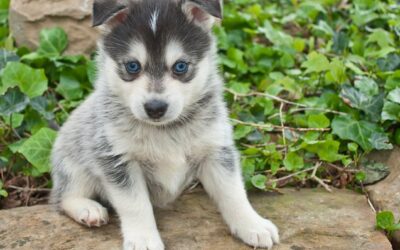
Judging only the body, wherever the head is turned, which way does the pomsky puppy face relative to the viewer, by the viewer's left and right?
facing the viewer and to the right of the viewer

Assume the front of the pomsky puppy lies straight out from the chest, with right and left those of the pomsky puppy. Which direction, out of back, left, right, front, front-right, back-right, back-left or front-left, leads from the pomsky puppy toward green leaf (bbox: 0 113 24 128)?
back

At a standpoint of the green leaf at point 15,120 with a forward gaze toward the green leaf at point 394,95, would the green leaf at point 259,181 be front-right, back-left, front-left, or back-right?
front-right

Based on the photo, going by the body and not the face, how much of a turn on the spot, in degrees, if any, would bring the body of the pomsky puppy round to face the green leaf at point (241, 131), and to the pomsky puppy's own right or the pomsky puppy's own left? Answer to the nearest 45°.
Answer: approximately 90° to the pomsky puppy's own left

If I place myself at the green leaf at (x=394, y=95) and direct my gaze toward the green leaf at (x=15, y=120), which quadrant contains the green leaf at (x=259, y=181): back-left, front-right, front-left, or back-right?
front-left

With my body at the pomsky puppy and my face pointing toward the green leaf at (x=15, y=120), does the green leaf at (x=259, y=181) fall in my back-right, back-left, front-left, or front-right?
back-right

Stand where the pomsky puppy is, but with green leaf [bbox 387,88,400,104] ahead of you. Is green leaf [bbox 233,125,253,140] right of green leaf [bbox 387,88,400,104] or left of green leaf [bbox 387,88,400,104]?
left

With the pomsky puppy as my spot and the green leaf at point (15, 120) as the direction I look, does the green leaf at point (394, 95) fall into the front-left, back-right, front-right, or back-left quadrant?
back-right
